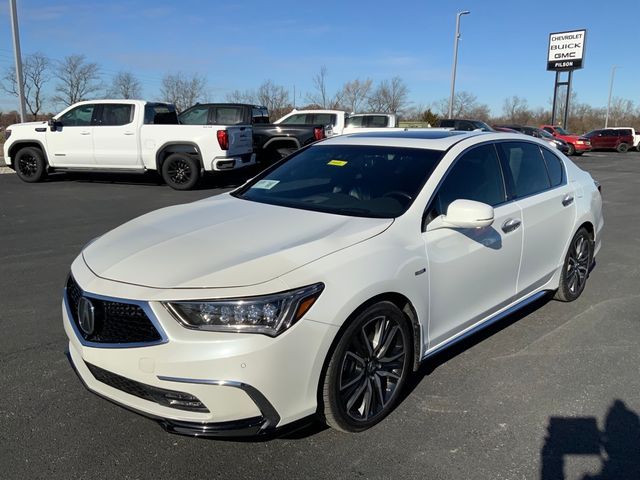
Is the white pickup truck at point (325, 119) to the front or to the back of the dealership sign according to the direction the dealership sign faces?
to the front

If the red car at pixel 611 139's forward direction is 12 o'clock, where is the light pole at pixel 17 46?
The light pole is roughly at 10 o'clock from the red car.

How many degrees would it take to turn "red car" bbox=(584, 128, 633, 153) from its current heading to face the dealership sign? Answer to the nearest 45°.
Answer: approximately 45° to its right

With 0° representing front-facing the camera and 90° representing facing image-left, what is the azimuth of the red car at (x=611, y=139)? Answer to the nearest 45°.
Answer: approximately 90°

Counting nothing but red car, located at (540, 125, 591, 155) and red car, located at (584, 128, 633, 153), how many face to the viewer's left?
1

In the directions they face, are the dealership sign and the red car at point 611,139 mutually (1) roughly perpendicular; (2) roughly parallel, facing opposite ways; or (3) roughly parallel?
roughly perpendicular

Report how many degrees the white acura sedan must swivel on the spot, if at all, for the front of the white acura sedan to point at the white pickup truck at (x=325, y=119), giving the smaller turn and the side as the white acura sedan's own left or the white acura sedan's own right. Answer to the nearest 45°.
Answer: approximately 135° to the white acura sedan's own right

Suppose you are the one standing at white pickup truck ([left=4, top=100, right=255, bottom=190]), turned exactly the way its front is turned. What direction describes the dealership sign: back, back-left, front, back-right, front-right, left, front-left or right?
right

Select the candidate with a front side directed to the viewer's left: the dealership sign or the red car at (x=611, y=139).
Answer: the red car

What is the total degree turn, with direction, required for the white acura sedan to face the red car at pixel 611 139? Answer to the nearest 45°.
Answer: approximately 180°
